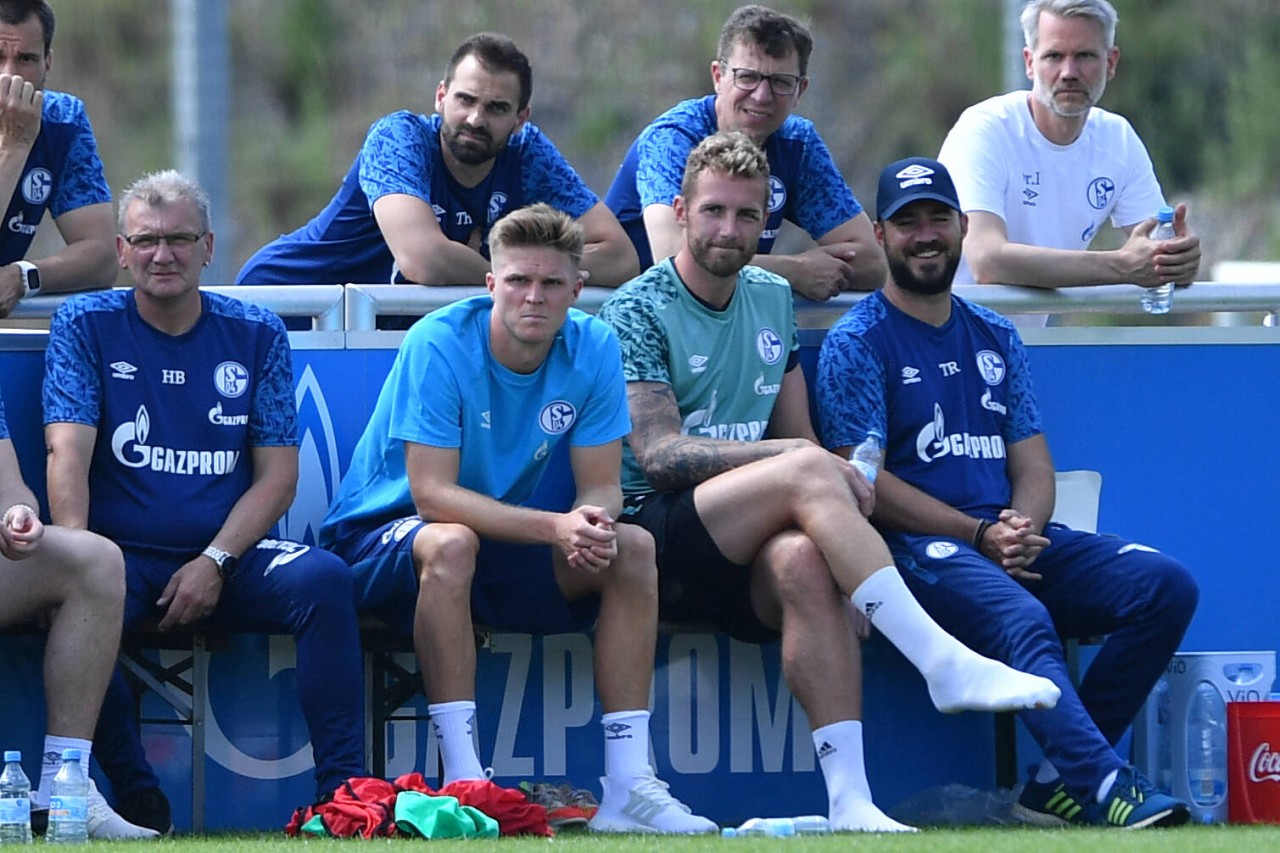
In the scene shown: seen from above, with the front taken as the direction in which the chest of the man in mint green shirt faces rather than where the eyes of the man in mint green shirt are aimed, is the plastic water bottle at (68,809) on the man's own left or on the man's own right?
on the man's own right

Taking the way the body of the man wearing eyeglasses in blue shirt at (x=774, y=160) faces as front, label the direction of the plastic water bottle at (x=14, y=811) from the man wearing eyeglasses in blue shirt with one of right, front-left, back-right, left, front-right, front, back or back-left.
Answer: front-right

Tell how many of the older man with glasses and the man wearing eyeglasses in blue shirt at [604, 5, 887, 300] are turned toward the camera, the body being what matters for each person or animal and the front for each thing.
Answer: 2

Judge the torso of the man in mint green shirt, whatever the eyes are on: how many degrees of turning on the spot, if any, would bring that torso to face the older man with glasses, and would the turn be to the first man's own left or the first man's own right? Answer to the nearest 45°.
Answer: approximately 135° to the first man's own right

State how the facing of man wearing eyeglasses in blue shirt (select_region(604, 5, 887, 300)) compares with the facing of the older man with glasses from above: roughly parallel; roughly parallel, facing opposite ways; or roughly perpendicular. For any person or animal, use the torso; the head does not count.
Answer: roughly parallel

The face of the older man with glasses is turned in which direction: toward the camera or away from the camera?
toward the camera

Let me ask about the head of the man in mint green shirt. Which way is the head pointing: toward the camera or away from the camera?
toward the camera

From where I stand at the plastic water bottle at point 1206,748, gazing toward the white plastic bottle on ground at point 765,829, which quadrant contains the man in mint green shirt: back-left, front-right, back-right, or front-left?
front-right

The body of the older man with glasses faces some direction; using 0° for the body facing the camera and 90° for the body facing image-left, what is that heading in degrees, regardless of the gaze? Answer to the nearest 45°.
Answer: approximately 0°

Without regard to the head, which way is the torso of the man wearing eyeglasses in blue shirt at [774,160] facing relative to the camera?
toward the camera
